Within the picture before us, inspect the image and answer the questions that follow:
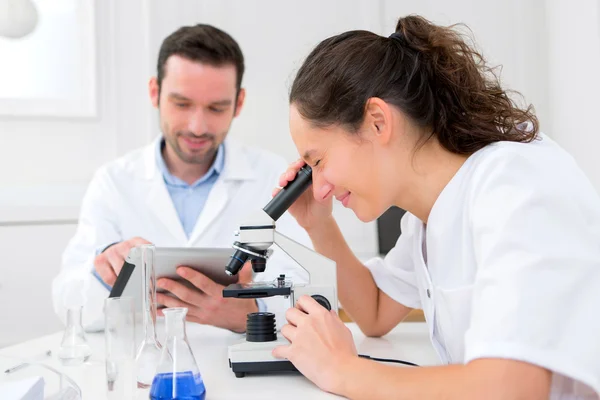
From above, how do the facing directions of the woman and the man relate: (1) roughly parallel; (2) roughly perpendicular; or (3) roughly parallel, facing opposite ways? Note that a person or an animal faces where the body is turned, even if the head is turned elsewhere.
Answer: roughly perpendicular

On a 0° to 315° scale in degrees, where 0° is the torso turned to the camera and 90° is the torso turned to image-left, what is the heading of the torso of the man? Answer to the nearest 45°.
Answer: approximately 0°

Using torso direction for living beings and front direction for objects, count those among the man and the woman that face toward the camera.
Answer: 1

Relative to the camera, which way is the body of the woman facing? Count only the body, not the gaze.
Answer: to the viewer's left

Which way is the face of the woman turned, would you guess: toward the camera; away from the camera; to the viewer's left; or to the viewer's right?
to the viewer's left

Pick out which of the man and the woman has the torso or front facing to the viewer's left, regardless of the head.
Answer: the woman
